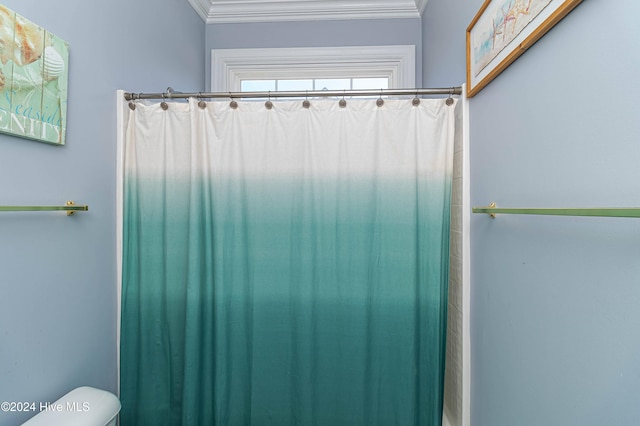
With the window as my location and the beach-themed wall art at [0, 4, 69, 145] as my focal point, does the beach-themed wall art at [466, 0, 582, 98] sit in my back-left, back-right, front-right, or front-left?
front-left

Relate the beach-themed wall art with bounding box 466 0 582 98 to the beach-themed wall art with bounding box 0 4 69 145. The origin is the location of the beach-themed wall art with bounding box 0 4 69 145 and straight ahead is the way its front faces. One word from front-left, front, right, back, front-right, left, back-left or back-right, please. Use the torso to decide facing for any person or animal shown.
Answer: front

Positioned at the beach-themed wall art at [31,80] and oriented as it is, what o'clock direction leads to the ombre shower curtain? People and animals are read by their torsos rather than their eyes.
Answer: The ombre shower curtain is roughly at 11 o'clock from the beach-themed wall art.

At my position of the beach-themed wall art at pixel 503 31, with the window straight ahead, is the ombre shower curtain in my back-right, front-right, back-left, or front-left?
front-left

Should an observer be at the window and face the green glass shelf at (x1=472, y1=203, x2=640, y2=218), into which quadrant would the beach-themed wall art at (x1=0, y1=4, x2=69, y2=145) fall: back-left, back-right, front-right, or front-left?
front-right

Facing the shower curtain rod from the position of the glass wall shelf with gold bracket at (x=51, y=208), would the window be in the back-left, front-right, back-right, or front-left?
front-left

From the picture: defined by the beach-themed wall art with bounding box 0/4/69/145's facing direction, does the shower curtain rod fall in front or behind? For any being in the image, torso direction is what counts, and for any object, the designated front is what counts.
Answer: in front

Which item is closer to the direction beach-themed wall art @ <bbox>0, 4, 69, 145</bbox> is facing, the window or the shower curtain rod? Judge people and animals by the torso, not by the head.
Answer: the shower curtain rod

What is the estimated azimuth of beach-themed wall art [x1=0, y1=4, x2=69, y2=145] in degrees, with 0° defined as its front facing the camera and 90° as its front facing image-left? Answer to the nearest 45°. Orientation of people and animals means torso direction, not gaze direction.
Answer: approximately 315°

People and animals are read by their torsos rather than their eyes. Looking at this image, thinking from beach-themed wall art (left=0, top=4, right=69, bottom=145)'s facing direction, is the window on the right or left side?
on its left
